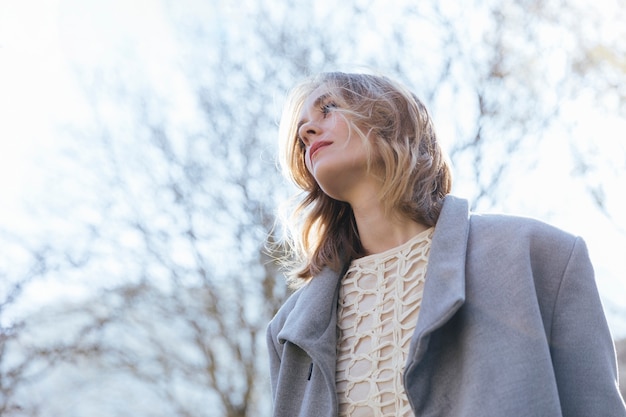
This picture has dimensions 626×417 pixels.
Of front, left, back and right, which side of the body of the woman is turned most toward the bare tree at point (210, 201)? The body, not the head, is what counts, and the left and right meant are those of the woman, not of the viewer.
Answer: right

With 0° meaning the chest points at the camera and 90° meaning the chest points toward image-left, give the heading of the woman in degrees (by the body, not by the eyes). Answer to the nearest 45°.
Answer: approximately 45°
